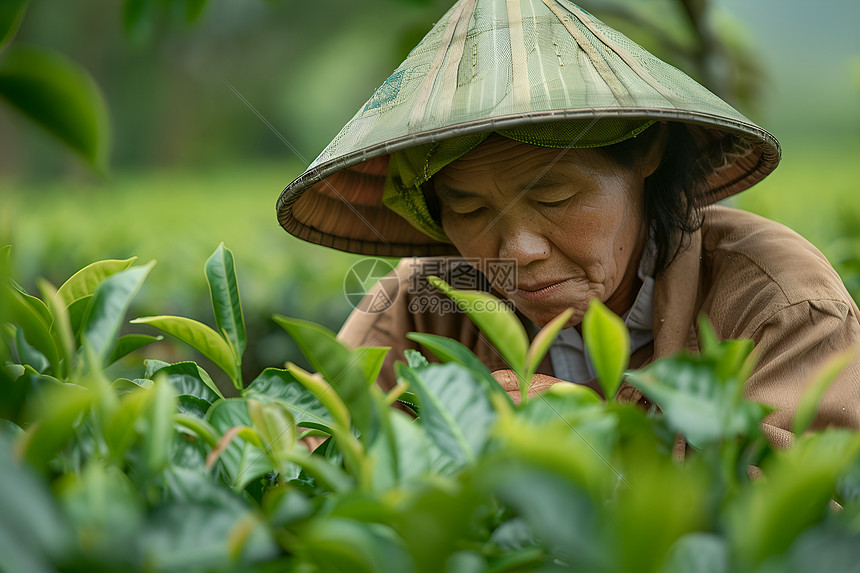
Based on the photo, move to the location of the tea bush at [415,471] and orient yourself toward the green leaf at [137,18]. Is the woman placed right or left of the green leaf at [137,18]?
right

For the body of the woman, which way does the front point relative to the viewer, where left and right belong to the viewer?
facing the viewer and to the left of the viewer

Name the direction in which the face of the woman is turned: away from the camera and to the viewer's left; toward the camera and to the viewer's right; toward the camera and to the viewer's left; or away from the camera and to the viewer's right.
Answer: toward the camera and to the viewer's left
